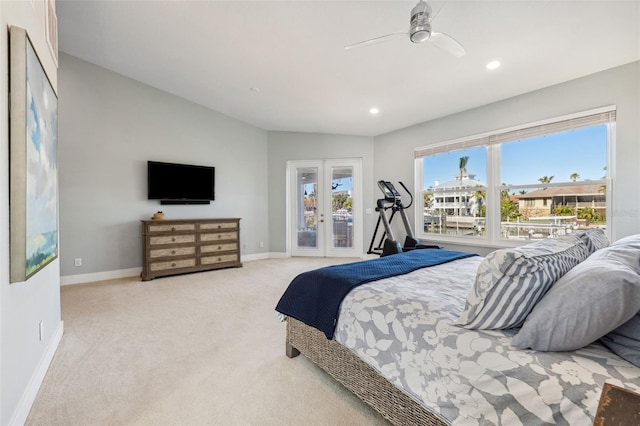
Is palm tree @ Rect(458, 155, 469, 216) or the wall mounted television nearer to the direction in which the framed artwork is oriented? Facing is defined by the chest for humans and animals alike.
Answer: the palm tree

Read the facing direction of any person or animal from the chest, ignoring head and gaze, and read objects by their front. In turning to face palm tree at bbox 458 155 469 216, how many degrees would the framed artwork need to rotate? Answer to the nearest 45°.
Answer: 0° — it already faces it

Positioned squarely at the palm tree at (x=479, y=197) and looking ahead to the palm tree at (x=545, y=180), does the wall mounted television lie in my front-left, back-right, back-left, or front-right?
back-right

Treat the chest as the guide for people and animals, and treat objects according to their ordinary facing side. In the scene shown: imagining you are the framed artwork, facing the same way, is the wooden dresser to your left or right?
on your left

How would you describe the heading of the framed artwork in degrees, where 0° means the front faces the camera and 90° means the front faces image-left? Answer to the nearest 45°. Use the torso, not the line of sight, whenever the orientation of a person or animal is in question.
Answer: approximately 270°

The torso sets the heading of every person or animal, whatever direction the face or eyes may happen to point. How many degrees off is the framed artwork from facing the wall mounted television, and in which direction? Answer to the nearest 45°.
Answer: approximately 45° to its left

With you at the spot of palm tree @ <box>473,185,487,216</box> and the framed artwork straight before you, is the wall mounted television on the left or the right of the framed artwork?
right
